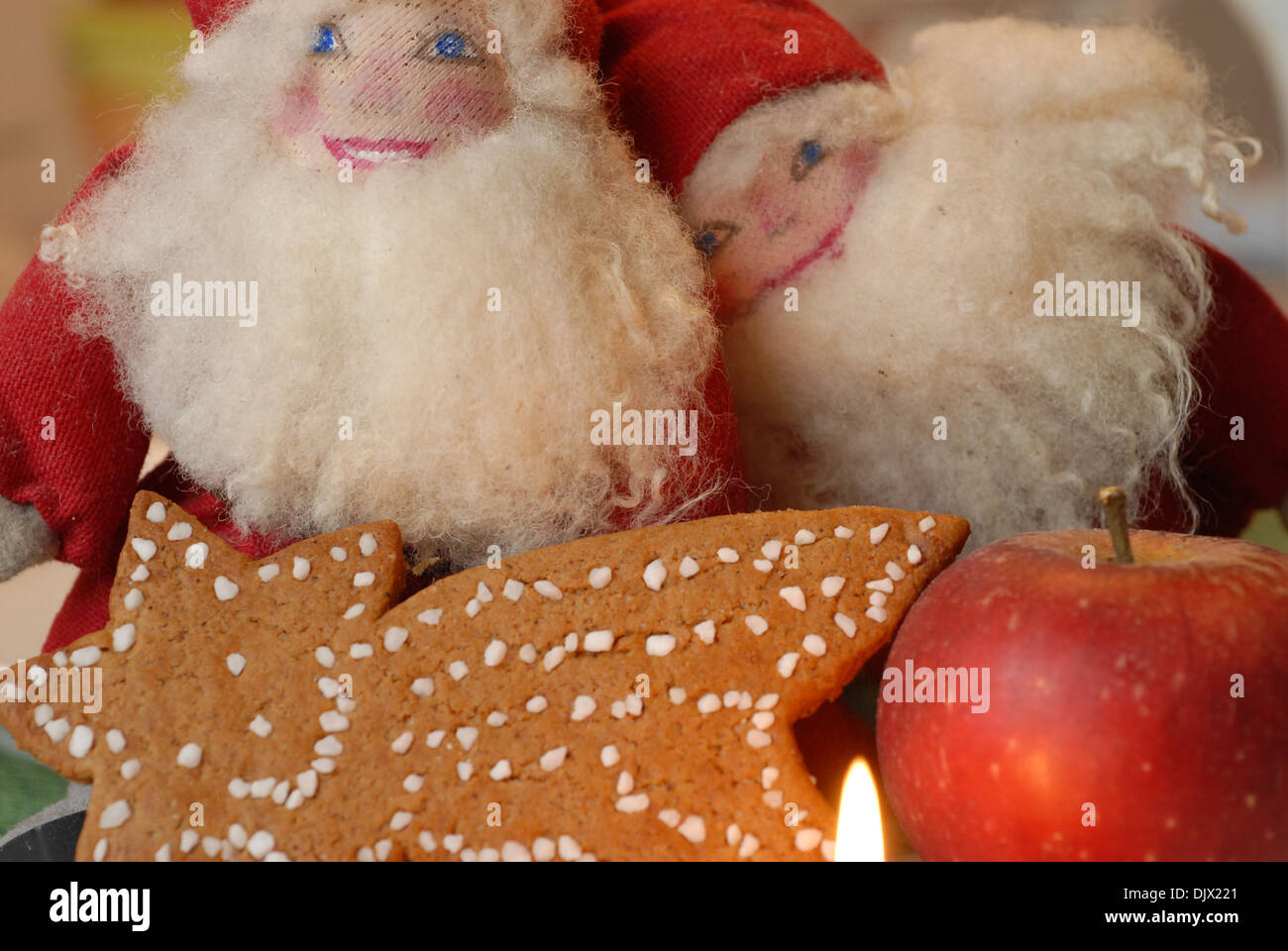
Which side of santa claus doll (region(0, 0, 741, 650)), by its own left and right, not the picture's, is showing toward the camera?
front
